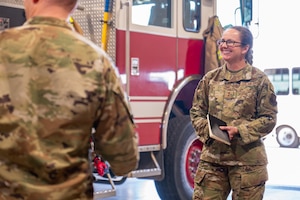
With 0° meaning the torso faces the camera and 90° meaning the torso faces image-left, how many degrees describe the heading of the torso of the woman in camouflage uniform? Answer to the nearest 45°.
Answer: approximately 45°

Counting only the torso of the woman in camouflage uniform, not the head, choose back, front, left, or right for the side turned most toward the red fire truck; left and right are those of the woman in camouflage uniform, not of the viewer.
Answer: right
